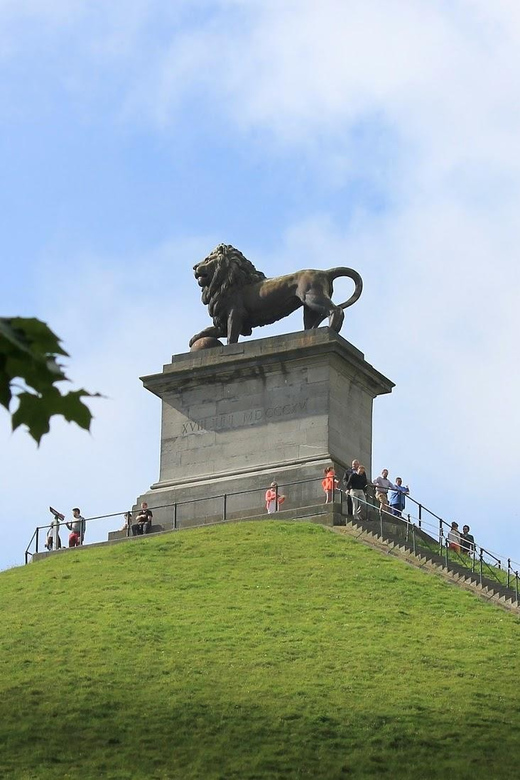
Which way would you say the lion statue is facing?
to the viewer's left

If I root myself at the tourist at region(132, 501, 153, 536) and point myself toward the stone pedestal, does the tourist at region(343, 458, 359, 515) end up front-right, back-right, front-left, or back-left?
front-right

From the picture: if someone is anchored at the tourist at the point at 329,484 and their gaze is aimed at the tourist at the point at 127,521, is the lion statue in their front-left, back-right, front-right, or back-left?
front-right
